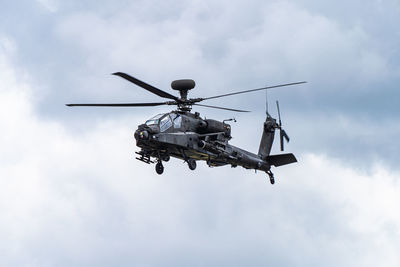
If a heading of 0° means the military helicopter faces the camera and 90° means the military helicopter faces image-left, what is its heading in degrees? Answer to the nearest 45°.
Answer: approximately 45°
